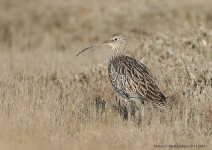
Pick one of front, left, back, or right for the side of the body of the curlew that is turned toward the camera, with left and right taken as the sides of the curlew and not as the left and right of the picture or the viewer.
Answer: left
